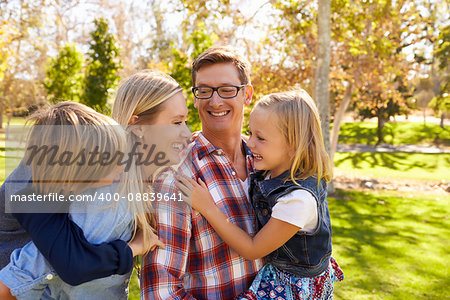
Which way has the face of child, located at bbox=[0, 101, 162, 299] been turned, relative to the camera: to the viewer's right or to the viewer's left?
to the viewer's right

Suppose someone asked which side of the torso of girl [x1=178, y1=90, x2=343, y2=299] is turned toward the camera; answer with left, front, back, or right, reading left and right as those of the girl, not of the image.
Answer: left

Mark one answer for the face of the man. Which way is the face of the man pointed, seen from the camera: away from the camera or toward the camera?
toward the camera

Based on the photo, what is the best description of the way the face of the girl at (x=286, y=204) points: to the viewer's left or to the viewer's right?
to the viewer's left

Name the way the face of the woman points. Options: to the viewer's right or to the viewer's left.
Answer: to the viewer's right

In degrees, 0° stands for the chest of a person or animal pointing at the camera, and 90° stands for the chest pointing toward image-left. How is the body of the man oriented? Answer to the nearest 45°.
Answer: approximately 315°

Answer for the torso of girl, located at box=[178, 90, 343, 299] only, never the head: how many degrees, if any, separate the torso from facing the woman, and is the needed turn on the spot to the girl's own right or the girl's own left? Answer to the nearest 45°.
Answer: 0° — they already face them

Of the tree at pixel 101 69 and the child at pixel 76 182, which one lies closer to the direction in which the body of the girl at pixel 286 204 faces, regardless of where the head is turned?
the child
